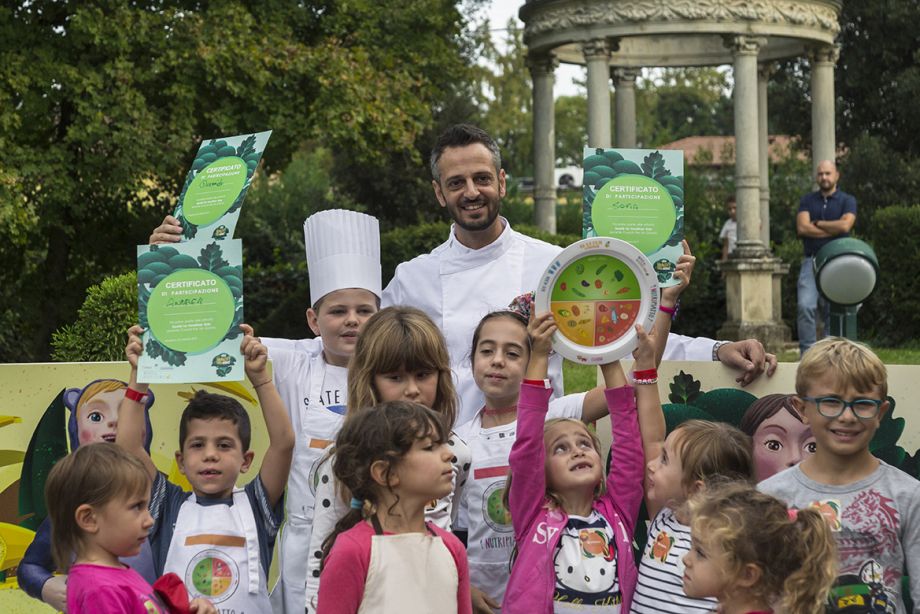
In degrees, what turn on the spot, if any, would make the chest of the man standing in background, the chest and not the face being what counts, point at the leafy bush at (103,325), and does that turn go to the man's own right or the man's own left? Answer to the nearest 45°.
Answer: approximately 45° to the man's own right

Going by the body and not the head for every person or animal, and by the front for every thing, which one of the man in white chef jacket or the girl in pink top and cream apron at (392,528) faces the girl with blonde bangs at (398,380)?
the man in white chef jacket

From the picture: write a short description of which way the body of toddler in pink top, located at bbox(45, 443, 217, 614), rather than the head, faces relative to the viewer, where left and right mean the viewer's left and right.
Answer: facing to the right of the viewer

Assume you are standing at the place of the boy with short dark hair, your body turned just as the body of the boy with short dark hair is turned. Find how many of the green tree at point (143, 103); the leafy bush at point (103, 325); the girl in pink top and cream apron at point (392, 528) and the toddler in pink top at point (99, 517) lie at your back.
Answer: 2

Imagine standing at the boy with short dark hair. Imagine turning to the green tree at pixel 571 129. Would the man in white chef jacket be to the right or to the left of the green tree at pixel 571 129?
right

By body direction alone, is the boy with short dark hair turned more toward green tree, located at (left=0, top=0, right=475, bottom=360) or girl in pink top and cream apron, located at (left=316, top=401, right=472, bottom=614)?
the girl in pink top and cream apron
